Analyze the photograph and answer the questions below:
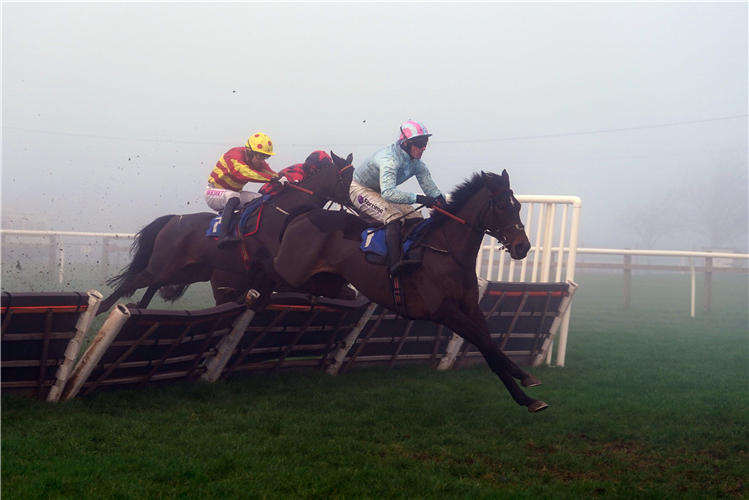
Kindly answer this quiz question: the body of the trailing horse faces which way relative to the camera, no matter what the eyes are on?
to the viewer's right

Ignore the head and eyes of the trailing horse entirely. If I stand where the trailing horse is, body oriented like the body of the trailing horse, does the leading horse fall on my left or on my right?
on my right

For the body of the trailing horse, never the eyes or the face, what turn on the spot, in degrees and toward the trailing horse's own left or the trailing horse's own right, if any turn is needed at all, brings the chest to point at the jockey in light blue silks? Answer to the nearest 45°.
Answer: approximately 45° to the trailing horse's own right
